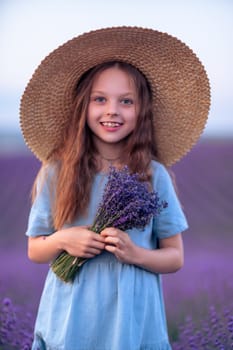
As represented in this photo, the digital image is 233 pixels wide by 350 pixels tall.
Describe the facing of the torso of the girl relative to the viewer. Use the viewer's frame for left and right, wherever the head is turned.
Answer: facing the viewer

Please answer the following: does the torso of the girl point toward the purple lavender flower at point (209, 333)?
no

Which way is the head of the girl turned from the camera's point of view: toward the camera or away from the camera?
toward the camera
